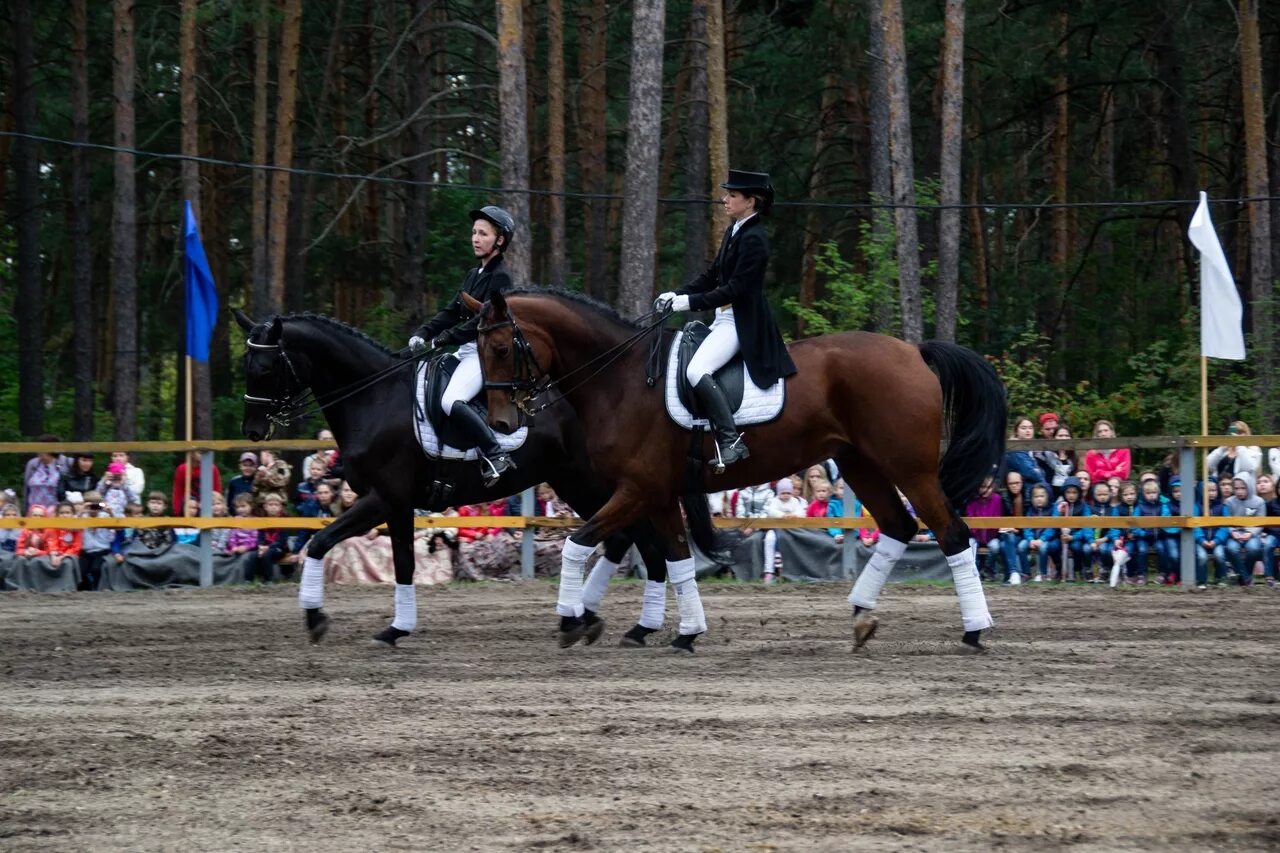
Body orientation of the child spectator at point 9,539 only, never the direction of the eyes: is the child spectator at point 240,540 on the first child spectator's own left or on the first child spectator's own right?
on the first child spectator's own left

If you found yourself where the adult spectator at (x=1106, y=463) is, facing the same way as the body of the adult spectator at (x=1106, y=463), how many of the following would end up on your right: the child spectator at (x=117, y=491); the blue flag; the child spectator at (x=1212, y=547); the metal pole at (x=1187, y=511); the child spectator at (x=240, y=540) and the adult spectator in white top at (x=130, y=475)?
4

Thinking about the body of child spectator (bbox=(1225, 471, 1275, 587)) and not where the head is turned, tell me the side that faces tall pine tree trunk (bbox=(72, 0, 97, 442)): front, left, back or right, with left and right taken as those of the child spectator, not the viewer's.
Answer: right

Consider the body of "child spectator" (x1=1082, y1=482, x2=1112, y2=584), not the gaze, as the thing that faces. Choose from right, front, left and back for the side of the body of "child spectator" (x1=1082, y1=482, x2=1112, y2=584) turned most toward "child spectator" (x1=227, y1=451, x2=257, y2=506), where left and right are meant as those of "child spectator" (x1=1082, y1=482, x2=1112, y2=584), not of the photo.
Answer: right

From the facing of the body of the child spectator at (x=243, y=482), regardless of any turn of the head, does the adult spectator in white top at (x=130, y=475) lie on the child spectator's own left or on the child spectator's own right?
on the child spectator's own right

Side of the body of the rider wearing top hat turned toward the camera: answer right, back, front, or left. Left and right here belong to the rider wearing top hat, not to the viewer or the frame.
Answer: left

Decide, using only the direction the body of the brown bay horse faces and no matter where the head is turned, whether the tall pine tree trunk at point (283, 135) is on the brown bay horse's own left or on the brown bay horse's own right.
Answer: on the brown bay horse's own right

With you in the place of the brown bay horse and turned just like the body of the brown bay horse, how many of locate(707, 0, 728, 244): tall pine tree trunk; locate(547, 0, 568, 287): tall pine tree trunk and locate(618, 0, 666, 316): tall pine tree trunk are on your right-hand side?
3

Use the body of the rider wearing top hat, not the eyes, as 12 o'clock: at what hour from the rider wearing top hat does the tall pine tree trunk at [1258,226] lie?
The tall pine tree trunk is roughly at 4 o'clock from the rider wearing top hat.

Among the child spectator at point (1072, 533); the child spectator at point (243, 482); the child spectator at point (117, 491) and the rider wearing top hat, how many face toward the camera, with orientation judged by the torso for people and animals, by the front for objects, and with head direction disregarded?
3
